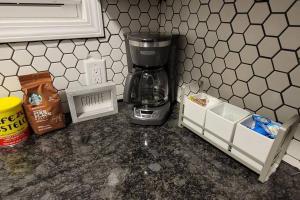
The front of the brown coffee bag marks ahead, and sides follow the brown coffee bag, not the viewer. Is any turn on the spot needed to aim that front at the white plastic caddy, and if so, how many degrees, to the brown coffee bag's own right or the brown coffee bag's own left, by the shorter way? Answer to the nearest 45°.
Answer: approximately 45° to the brown coffee bag's own left

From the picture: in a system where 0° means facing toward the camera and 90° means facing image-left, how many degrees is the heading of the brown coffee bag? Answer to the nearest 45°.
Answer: approximately 0°
